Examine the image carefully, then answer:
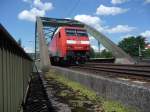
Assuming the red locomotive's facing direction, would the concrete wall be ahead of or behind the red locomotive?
ahead

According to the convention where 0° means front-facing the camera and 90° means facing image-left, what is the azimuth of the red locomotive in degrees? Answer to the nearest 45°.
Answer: approximately 315°

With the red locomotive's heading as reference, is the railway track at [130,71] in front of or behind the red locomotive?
in front
